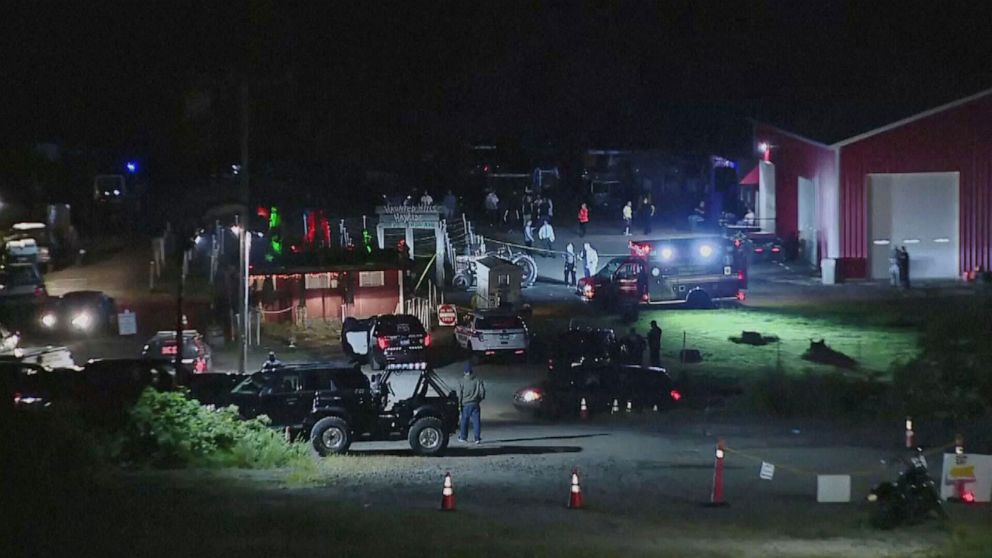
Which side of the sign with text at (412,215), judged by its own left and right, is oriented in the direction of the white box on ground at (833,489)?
front

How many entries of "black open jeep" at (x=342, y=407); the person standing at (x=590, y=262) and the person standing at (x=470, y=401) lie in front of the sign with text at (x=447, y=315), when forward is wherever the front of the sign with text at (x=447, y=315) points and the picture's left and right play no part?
2

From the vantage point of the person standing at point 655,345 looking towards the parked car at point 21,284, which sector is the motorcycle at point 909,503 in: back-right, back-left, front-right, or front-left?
back-left

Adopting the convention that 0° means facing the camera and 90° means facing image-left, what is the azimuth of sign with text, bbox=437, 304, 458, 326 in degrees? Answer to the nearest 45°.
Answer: approximately 0°

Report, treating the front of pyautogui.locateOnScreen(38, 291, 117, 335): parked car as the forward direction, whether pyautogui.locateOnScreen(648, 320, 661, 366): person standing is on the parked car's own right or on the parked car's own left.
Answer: on the parked car's own left

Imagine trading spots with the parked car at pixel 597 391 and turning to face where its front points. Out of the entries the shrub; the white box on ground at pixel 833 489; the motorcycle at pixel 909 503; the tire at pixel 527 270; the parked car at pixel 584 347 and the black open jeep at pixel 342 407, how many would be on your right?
2

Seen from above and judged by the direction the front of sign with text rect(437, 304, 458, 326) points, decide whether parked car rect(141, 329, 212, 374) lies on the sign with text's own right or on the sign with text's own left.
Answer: on the sign with text's own right

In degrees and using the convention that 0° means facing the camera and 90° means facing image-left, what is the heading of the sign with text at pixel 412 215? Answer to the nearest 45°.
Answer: approximately 0°

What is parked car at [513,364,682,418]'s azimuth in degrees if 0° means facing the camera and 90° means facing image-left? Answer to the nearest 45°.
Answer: approximately 90°
